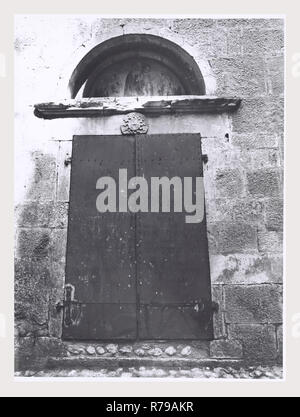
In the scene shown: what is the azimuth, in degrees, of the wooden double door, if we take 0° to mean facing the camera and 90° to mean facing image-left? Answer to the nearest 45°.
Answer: approximately 0°
